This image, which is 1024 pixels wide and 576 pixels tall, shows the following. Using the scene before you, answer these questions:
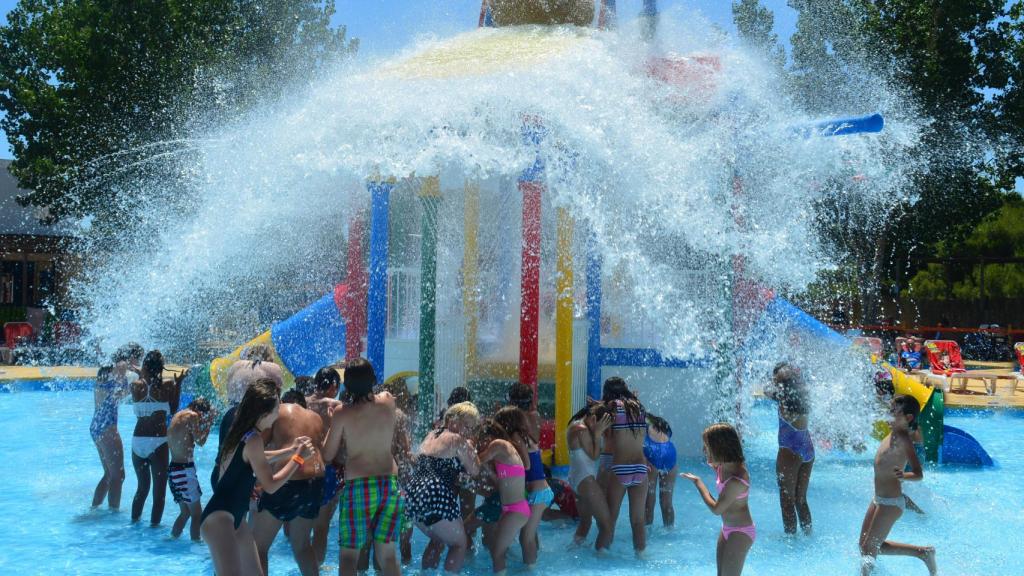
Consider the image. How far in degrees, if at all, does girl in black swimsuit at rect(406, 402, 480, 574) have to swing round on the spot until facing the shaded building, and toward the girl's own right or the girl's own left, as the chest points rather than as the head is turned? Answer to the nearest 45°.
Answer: approximately 90° to the girl's own left

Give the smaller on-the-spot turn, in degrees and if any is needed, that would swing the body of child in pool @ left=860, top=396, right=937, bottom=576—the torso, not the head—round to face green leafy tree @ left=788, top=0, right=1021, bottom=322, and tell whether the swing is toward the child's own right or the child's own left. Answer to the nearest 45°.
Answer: approximately 90° to the child's own right

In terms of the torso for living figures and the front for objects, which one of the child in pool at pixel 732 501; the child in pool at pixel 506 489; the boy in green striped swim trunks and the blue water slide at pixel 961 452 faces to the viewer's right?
the blue water slide

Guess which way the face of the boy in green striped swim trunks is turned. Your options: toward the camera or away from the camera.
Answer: away from the camera

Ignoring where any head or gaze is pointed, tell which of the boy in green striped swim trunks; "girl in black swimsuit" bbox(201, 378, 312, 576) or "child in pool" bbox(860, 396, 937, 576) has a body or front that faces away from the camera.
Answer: the boy in green striped swim trunks

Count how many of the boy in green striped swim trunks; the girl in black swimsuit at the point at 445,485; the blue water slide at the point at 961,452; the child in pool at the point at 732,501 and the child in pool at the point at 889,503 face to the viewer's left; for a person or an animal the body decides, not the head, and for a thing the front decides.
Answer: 2

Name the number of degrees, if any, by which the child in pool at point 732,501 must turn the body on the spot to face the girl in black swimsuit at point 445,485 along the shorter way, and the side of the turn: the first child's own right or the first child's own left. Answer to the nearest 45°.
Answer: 0° — they already face them

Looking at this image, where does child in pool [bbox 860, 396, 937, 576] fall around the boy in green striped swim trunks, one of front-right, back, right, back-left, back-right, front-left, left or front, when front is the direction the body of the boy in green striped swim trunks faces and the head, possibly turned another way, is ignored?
right

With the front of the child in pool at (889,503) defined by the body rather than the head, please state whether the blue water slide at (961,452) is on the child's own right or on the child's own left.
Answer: on the child's own right

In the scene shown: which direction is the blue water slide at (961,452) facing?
to the viewer's right

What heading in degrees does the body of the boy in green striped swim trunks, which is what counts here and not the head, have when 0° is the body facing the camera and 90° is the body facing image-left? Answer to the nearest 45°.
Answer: approximately 180°
